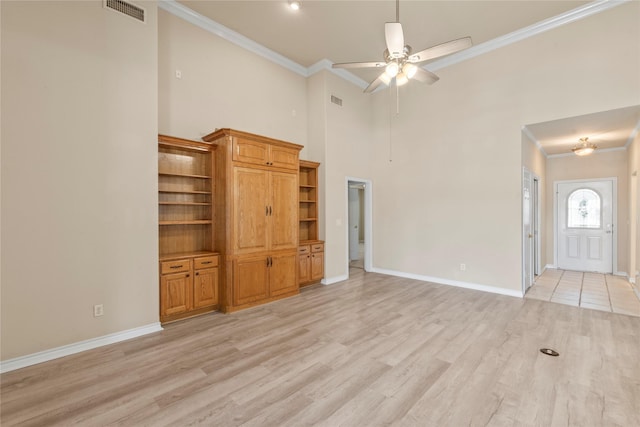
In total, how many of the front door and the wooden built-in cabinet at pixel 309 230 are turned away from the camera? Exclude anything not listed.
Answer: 0

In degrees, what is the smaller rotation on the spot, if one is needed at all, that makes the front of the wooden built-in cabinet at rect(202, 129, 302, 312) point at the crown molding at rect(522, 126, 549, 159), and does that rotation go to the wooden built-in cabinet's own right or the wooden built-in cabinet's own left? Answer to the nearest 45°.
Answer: approximately 45° to the wooden built-in cabinet's own left

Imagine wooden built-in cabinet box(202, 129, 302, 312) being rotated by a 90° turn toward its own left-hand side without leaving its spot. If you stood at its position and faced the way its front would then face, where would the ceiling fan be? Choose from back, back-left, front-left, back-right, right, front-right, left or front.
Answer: right

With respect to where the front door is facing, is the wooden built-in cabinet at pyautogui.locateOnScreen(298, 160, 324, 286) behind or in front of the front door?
in front

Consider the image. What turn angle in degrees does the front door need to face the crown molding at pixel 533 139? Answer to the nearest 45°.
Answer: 0° — it already faces it

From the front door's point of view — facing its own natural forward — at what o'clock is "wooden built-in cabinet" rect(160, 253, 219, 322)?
The wooden built-in cabinet is roughly at 1 o'clock from the front door.

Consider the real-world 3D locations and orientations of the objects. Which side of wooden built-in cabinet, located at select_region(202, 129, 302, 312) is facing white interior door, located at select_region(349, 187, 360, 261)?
left

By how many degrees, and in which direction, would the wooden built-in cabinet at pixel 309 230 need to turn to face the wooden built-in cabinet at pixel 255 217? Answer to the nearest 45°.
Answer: approximately 90° to its right

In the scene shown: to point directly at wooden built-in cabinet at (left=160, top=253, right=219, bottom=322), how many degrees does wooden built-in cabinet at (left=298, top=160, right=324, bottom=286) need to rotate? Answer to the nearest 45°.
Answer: approximately 90° to its right

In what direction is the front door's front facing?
toward the camera

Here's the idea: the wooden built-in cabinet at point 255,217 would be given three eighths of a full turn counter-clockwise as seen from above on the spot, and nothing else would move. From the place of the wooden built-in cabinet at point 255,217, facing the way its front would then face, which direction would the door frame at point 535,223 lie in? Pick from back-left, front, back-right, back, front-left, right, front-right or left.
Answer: right

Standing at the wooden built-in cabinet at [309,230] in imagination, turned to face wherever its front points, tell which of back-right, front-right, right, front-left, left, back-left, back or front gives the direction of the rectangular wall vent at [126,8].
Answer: right

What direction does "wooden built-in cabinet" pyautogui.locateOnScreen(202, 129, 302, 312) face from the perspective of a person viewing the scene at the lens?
facing the viewer and to the right of the viewer
